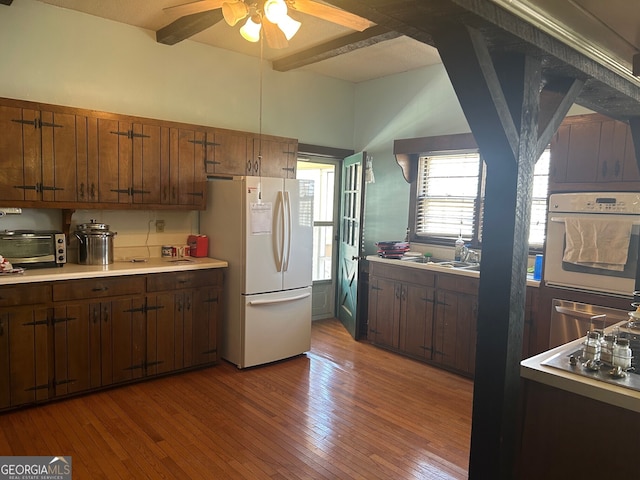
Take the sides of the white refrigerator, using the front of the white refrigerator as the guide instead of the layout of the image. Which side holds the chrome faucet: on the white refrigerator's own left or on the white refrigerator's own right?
on the white refrigerator's own left

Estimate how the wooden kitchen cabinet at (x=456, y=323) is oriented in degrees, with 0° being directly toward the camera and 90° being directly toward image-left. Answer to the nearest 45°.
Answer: approximately 45°

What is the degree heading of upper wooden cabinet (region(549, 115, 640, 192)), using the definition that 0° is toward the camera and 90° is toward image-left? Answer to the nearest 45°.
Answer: approximately 0°

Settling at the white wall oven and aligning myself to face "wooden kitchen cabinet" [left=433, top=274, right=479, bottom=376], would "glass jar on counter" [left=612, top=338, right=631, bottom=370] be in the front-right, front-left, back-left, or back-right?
back-left

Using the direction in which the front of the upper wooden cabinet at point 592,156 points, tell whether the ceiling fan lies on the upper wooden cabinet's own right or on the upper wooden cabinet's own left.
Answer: on the upper wooden cabinet's own right

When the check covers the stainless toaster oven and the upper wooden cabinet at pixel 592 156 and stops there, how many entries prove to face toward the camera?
2

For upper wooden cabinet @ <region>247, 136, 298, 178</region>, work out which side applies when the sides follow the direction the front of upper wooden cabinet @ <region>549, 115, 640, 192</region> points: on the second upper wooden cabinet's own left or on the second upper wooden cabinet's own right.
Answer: on the second upper wooden cabinet's own right
